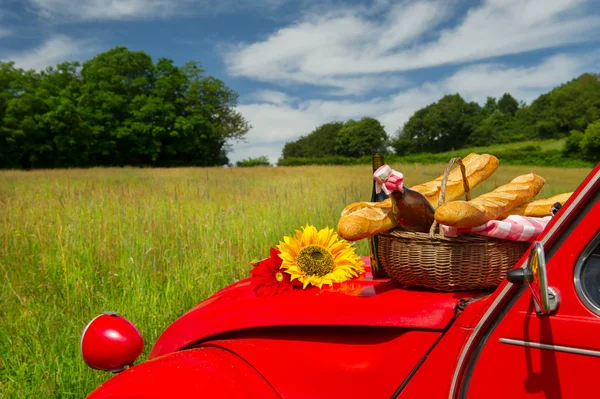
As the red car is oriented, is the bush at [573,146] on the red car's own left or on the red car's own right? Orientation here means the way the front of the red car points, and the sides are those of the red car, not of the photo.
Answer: on the red car's own right

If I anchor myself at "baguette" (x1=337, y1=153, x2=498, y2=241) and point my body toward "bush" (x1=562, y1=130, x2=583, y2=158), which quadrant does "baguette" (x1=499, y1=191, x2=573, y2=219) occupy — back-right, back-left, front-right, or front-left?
front-right

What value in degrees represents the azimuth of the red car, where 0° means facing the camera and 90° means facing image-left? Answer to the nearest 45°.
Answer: approximately 90°
